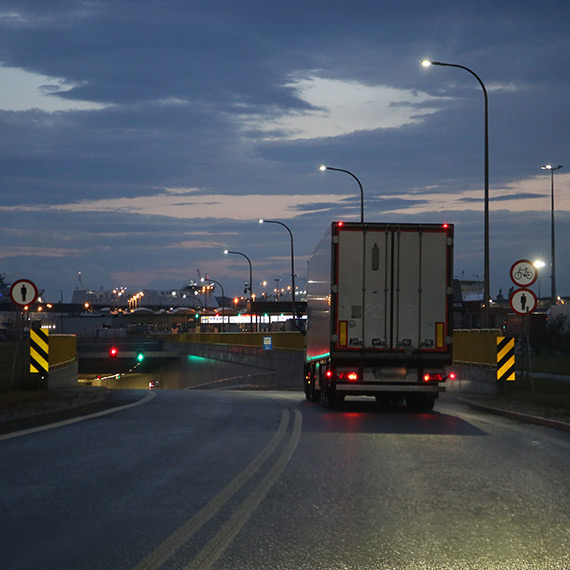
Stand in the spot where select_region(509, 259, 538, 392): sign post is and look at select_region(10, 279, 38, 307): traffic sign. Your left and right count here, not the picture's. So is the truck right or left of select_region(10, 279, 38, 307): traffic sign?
left

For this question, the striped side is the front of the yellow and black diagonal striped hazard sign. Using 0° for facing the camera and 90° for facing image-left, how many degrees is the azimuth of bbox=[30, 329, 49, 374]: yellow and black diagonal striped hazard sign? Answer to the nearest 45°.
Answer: approximately 0°

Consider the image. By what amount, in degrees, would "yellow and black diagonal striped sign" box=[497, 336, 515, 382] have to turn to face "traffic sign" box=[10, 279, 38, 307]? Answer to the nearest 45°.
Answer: approximately 45° to its right

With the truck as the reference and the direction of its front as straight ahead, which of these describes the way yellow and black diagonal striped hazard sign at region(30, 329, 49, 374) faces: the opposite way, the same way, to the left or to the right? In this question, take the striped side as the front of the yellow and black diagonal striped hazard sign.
the opposite way

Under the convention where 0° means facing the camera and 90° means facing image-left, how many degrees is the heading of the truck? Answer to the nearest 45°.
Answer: approximately 180°

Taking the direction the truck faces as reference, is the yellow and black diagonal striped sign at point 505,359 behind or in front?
in front

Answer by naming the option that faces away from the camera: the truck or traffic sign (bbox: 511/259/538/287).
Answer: the truck

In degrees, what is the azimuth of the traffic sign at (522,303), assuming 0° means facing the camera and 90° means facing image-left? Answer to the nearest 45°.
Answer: approximately 0°

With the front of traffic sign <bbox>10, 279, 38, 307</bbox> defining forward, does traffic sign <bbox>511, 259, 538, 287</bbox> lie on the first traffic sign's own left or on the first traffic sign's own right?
on the first traffic sign's own left
